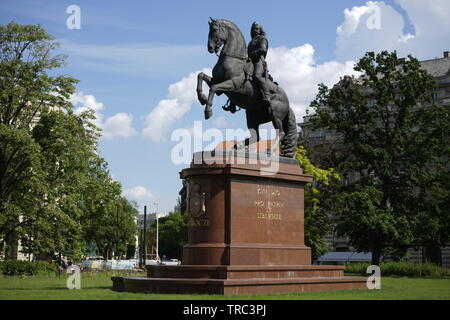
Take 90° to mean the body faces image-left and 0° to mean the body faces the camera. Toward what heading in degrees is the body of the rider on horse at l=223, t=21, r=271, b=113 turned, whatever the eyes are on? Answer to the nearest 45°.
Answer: approximately 45°

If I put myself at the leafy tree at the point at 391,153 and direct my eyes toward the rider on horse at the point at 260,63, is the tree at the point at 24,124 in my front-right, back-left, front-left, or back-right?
front-right

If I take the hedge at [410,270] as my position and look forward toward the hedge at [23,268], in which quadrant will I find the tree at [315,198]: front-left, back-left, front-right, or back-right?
front-right

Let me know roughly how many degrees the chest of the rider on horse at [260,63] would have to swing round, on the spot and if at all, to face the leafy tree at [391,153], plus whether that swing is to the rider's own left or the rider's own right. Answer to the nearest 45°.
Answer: approximately 135° to the rider's own right

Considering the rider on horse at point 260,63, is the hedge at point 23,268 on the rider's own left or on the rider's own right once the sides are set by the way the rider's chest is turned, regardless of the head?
on the rider's own right

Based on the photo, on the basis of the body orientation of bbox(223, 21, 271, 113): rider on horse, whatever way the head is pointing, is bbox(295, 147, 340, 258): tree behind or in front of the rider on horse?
behind

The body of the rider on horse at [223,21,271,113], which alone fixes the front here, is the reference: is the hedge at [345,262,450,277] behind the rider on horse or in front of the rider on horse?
behind
